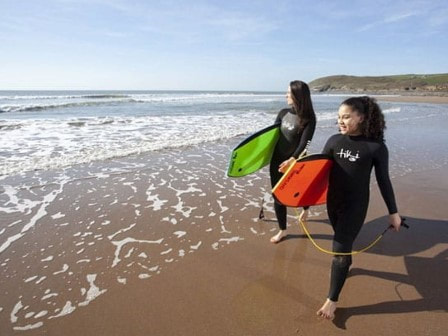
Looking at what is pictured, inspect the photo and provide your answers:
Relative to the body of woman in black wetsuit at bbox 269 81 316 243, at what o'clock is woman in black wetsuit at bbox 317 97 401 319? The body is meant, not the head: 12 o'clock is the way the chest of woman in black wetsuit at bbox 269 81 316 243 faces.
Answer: woman in black wetsuit at bbox 317 97 401 319 is roughly at 10 o'clock from woman in black wetsuit at bbox 269 81 316 243.

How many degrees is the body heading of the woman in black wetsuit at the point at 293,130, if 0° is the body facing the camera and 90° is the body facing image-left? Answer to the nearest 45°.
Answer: approximately 45°
